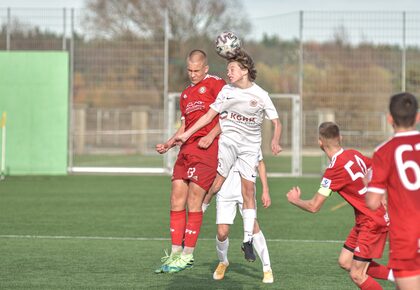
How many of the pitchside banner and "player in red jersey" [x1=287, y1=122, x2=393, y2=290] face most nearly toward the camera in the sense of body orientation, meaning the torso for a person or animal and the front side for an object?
1

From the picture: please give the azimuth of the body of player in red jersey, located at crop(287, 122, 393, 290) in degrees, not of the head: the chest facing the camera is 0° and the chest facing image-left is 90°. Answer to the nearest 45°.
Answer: approximately 135°

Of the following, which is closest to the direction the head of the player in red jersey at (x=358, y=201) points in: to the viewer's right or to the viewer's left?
to the viewer's left

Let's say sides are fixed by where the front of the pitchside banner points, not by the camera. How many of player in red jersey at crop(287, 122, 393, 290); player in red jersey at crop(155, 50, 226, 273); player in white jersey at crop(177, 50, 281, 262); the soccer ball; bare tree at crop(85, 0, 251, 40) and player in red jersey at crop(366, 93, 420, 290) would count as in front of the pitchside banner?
5

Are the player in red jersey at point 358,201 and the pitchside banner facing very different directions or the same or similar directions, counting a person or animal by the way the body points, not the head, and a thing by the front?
very different directions

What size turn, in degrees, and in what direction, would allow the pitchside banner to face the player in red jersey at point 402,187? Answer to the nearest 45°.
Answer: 0° — it already faces them

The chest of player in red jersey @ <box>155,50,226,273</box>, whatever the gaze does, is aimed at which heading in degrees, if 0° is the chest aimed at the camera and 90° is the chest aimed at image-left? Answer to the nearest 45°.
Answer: approximately 45°

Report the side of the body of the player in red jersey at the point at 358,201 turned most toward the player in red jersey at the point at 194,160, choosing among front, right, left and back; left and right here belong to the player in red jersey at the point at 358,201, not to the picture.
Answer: front

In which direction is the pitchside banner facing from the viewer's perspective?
toward the camera

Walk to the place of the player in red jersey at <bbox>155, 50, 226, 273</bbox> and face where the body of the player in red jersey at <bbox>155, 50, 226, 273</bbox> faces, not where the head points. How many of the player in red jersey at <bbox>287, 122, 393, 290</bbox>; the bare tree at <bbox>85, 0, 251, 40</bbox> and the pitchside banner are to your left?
1

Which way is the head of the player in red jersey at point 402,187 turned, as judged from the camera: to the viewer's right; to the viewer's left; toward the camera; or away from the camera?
away from the camera

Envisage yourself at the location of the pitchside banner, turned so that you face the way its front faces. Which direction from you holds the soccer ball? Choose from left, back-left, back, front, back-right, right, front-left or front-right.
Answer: front

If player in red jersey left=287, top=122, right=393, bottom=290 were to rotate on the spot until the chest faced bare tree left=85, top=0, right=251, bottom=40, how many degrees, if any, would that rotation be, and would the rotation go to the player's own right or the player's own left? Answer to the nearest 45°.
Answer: approximately 45° to the player's own right

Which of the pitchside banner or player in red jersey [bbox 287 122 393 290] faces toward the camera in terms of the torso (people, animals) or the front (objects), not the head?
the pitchside banner

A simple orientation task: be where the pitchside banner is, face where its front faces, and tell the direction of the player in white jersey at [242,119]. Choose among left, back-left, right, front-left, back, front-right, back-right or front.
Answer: front

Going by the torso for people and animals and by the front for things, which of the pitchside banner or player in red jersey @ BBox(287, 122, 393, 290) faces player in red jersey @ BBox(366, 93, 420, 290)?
the pitchside banner

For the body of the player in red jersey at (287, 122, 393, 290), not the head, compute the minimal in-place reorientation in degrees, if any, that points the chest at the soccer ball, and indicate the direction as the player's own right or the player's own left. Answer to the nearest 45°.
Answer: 0° — they already face it
